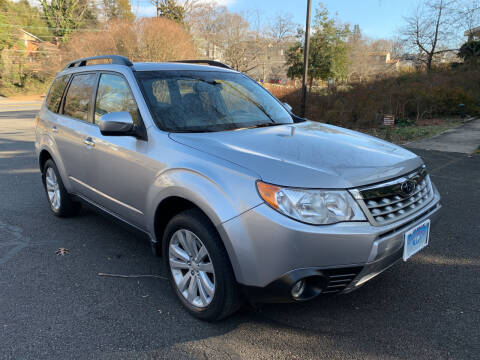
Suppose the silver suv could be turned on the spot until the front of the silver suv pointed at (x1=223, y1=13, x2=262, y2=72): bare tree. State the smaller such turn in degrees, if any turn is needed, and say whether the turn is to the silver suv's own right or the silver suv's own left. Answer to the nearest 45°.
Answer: approximately 135° to the silver suv's own left

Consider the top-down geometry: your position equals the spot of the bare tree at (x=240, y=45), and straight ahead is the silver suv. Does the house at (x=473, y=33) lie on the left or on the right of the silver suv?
left

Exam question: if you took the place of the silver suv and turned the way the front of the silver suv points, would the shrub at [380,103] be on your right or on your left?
on your left

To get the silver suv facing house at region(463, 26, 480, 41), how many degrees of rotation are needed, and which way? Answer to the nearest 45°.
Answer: approximately 90° to its left

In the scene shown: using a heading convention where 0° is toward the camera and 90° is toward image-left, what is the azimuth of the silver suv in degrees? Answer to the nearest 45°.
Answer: approximately 315°
